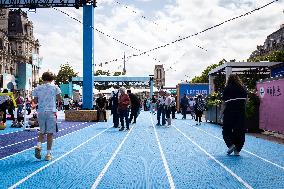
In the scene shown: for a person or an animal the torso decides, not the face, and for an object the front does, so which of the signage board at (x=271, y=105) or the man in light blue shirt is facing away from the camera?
the man in light blue shirt

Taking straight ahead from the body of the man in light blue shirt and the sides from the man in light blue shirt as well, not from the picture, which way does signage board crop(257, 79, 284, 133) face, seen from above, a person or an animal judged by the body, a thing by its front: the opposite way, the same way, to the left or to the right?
to the left

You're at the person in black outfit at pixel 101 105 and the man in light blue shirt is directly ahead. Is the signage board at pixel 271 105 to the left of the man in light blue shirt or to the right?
left

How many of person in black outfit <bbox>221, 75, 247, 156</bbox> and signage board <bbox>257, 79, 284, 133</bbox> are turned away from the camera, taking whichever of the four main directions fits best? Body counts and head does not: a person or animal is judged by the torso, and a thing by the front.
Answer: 1

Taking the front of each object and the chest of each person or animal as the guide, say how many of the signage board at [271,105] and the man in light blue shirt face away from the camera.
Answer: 1

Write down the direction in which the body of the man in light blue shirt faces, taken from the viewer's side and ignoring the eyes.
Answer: away from the camera

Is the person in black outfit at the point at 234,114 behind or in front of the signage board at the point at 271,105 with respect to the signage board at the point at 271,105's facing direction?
in front

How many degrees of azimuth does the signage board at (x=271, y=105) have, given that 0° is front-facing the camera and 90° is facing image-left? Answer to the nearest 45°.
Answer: approximately 45°
